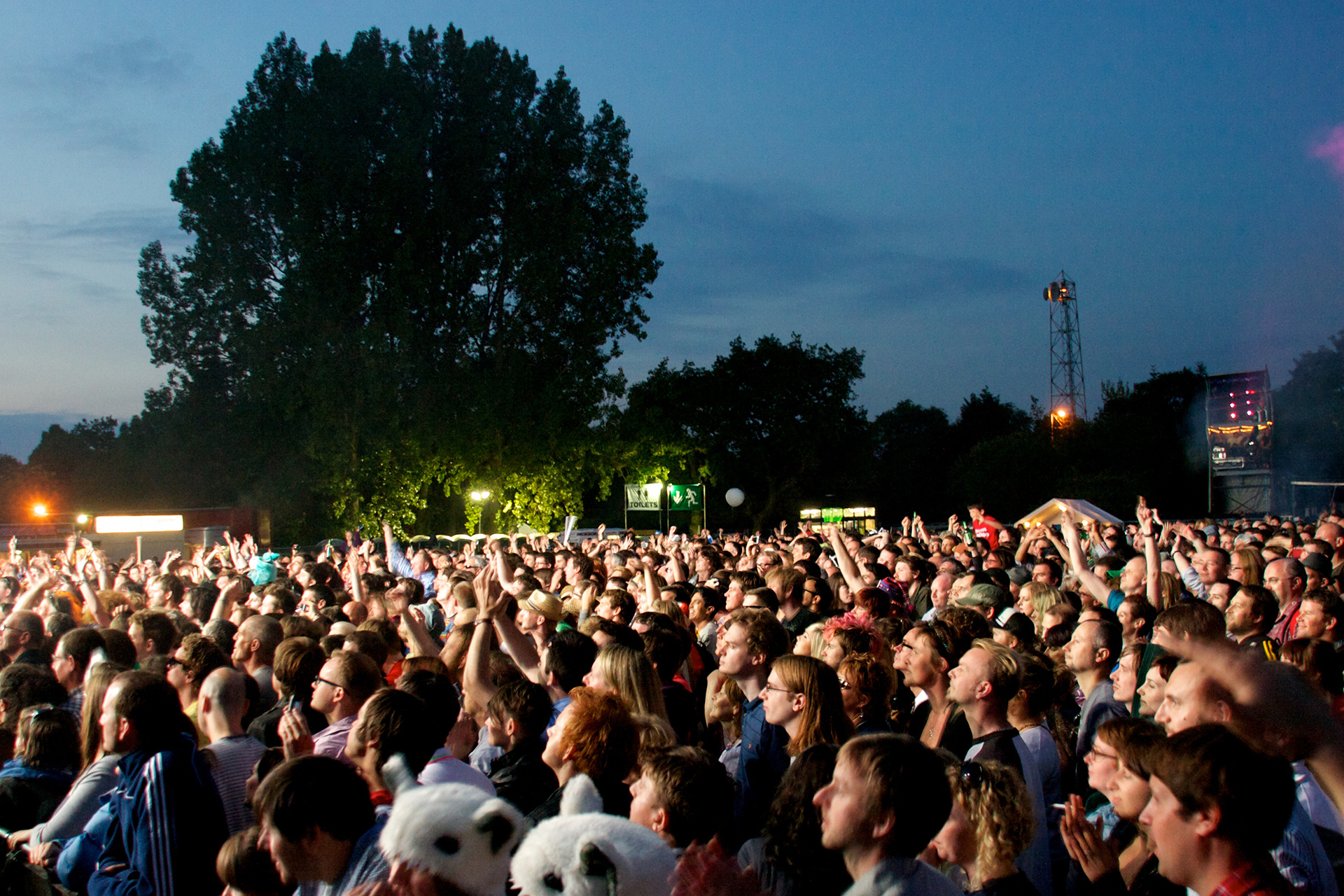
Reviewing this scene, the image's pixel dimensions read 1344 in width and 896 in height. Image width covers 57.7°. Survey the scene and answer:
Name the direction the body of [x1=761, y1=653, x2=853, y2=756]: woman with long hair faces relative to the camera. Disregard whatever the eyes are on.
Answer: to the viewer's left

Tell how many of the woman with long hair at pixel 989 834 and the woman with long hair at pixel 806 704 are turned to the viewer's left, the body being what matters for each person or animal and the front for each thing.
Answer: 2

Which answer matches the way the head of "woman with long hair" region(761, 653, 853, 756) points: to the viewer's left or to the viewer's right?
to the viewer's left

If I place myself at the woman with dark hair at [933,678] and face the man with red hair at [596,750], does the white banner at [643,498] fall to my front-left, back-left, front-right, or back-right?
back-right

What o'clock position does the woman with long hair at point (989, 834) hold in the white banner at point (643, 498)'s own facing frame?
The woman with long hair is roughly at 12 o'clock from the white banner.

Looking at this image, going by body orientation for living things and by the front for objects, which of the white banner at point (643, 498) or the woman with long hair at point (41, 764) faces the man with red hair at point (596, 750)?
the white banner

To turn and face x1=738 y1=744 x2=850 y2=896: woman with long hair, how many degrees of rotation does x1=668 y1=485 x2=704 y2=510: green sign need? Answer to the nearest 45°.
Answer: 0° — it already faces them

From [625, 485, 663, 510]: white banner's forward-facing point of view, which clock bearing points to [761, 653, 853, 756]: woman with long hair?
The woman with long hair is roughly at 12 o'clock from the white banner.

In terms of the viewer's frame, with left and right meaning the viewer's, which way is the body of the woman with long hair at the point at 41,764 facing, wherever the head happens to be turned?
facing away from the viewer and to the left of the viewer

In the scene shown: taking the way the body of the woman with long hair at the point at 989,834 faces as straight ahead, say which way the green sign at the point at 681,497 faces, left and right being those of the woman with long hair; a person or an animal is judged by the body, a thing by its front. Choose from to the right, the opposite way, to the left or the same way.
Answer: to the left
